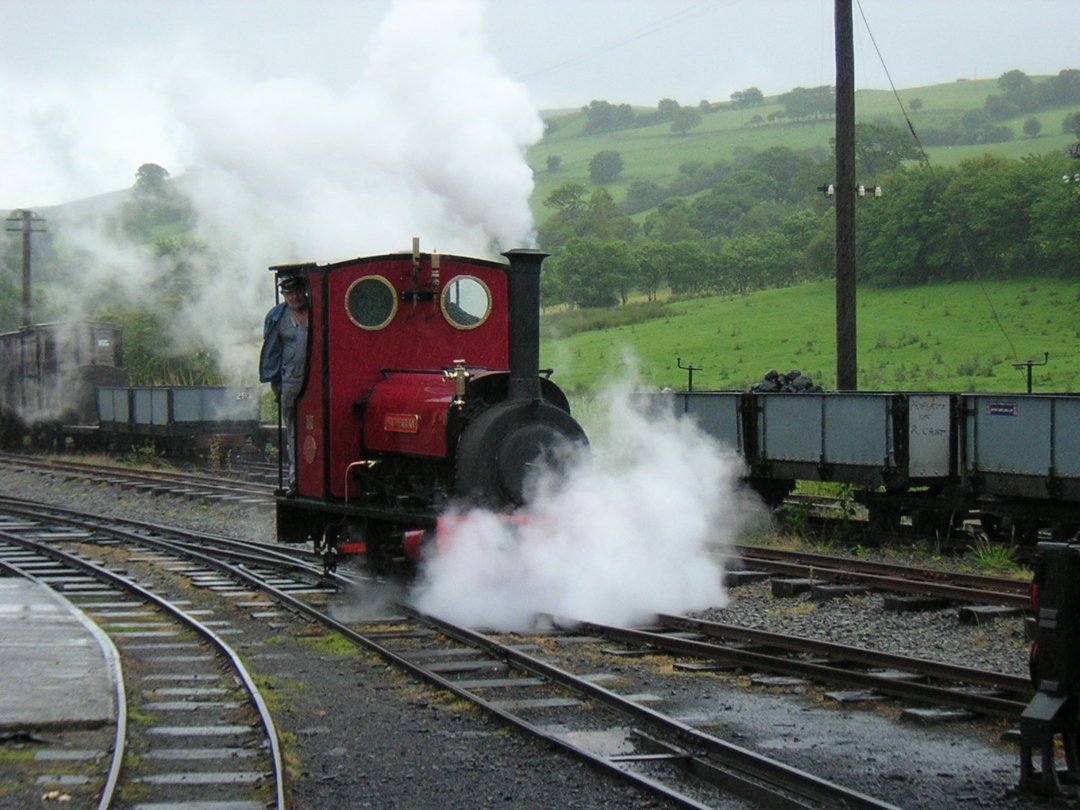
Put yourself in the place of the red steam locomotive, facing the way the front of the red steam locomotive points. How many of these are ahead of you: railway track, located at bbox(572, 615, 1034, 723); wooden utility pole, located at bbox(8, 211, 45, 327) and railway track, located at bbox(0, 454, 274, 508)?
1

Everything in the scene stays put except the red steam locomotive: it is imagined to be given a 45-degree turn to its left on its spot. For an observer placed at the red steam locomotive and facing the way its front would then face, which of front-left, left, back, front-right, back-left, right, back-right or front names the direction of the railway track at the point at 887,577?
front

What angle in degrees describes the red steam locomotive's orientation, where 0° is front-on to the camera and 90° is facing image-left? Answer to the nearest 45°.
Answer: approximately 315°

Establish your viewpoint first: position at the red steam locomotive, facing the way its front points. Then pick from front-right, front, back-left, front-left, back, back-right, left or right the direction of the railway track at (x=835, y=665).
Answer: front

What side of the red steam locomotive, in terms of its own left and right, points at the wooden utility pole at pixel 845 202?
left

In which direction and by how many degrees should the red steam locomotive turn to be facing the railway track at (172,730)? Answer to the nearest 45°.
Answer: approximately 45° to its right
